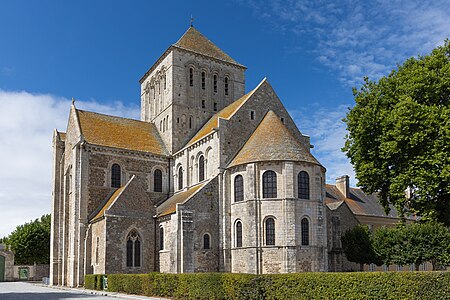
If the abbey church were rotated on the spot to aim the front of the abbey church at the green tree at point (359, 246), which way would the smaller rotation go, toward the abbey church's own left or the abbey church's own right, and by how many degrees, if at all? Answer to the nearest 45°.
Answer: approximately 135° to the abbey church's own right

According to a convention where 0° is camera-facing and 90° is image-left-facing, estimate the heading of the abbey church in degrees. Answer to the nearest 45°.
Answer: approximately 135°

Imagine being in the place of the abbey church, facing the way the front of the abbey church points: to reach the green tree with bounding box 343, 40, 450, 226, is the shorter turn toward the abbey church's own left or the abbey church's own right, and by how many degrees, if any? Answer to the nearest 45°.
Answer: approximately 180°

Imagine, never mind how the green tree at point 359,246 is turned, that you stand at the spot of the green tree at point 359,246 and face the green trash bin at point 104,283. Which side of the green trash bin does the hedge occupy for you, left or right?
left

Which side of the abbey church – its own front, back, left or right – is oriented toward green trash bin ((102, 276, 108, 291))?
left
